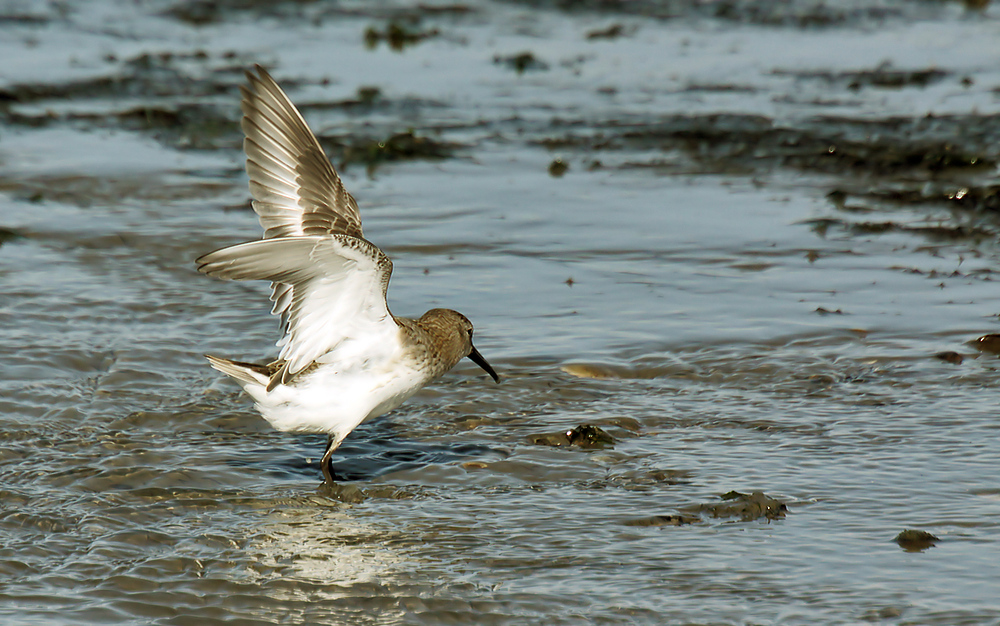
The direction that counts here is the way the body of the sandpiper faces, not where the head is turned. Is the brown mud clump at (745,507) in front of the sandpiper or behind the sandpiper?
in front

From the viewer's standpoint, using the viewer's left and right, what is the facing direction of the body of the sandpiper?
facing to the right of the viewer

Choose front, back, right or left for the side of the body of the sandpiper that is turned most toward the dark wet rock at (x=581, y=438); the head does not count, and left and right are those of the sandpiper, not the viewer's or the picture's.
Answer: front

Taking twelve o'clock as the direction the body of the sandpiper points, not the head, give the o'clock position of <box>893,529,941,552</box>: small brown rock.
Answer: The small brown rock is roughly at 1 o'clock from the sandpiper.

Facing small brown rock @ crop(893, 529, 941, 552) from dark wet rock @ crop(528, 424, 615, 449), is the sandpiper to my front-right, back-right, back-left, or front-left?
back-right

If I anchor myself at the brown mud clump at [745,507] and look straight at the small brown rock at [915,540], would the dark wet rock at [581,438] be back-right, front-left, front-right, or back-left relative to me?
back-left
